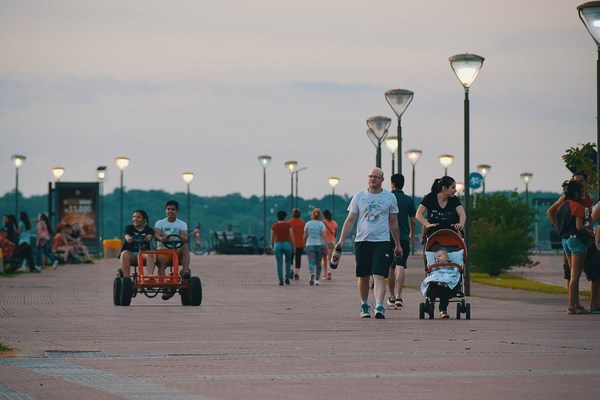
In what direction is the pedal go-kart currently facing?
toward the camera

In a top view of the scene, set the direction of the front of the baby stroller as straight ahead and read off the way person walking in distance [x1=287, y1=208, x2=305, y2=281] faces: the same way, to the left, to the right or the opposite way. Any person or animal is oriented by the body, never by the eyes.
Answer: the opposite way

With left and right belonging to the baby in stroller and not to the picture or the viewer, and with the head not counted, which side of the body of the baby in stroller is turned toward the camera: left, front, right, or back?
front

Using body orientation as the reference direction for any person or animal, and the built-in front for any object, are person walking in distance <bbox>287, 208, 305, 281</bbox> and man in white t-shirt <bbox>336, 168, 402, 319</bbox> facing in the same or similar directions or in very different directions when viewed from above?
very different directions

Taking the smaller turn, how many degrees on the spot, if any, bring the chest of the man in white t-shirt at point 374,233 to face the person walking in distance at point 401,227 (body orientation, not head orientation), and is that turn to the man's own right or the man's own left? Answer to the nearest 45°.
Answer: approximately 180°

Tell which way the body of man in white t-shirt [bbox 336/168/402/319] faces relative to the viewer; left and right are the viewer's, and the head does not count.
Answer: facing the viewer

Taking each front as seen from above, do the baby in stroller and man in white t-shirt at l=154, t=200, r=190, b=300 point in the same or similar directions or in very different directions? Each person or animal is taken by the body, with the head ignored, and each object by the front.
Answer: same or similar directions

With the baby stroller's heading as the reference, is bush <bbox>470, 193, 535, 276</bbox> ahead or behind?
behind

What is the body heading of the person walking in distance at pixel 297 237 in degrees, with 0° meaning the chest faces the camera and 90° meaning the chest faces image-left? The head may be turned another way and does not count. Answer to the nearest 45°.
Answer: approximately 180°

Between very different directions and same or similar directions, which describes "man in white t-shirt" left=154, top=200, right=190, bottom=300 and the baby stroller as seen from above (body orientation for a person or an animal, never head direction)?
same or similar directions
